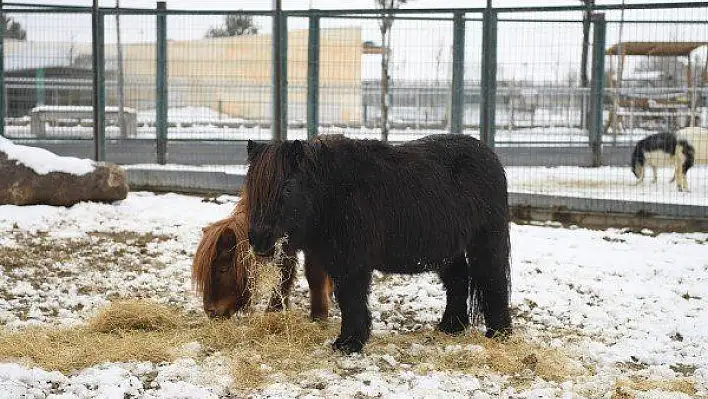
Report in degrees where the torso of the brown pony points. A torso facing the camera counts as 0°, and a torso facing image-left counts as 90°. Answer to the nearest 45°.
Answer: approximately 45°

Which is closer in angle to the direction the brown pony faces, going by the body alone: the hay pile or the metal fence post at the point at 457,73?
the hay pile

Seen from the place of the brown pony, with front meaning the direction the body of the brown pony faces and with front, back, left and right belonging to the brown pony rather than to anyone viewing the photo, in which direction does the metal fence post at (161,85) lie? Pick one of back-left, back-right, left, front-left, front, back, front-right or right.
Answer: back-right

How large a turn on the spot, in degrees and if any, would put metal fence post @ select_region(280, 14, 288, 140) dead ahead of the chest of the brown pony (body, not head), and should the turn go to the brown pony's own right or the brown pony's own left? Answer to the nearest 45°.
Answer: approximately 135° to the brown pony's own right

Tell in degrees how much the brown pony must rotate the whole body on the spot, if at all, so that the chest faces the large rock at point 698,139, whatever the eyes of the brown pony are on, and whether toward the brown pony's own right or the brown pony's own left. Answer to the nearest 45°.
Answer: approximately 180°

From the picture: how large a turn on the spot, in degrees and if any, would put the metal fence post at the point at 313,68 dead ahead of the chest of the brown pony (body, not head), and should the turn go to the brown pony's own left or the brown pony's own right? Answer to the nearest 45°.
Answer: approximately 135° to the brown pony's own right

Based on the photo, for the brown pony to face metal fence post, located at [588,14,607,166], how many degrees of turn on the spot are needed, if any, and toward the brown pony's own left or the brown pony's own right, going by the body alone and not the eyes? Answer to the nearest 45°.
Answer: approximately 180°
